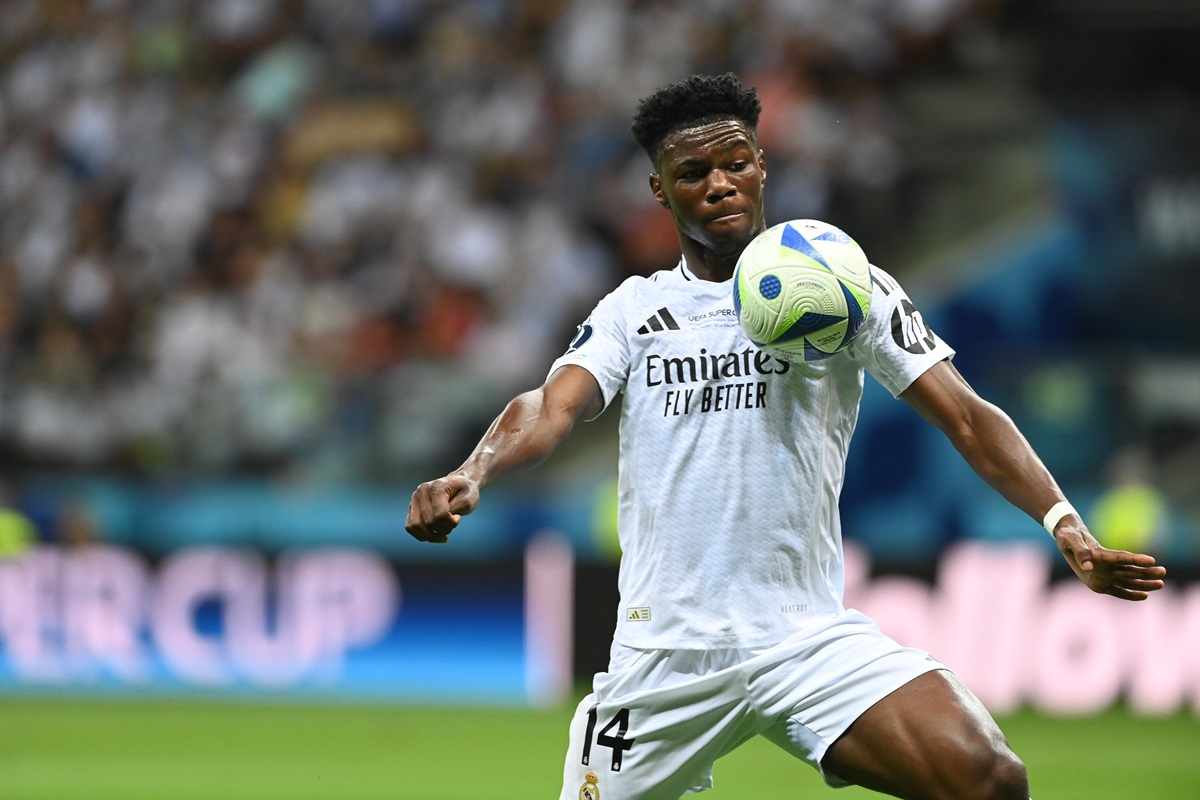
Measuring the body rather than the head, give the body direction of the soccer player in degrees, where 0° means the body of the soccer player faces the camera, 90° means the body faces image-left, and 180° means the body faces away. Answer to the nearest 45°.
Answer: approximately 0°
